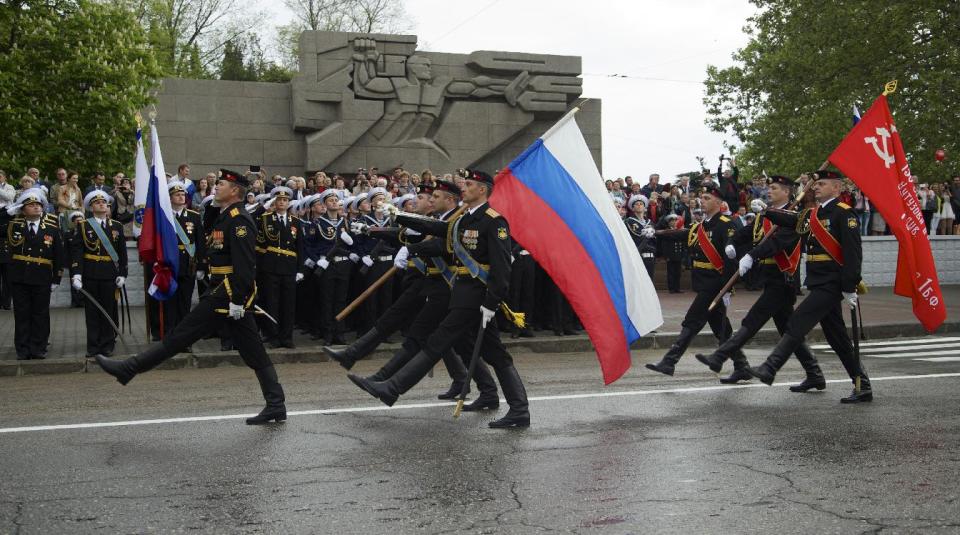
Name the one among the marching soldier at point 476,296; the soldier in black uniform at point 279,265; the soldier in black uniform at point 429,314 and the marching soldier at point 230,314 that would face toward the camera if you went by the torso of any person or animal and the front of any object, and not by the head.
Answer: the soldier in black uniform at point 279,265

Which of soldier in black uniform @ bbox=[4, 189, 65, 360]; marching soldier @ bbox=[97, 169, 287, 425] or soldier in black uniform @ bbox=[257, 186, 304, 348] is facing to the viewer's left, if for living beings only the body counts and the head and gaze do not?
the marching soldier

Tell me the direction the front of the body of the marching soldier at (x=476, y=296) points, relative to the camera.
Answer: to the viewer's left

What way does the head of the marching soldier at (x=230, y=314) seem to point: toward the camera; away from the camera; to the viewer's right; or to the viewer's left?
to the viewer's left

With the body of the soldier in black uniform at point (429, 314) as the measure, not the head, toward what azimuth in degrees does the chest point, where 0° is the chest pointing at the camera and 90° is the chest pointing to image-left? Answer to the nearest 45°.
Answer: approximately 90°

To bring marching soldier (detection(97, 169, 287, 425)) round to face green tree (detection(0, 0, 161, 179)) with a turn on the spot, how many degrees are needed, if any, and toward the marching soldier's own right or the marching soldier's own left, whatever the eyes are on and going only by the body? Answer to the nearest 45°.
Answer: approximately 90° to the marching soldier's own right

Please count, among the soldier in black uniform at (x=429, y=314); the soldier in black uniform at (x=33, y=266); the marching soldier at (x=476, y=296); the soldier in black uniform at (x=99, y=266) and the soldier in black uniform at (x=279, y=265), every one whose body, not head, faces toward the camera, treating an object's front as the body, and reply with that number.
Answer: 3

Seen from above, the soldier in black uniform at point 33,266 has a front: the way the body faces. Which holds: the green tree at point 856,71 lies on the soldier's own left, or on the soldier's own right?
on the soldier's own left

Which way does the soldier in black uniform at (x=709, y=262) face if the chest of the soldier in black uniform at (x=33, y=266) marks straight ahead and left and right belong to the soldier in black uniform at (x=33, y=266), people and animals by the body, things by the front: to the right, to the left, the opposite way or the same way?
to the right

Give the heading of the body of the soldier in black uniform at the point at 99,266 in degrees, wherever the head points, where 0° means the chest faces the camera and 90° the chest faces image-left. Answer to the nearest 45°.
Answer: approximately 0°

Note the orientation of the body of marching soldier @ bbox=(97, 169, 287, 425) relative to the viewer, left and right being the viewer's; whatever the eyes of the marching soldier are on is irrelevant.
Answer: facing to the left of the viewer

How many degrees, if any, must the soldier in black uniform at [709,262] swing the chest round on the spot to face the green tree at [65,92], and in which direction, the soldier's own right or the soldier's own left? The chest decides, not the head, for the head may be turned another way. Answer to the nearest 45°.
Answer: approximately 90° to the soldier's own right
